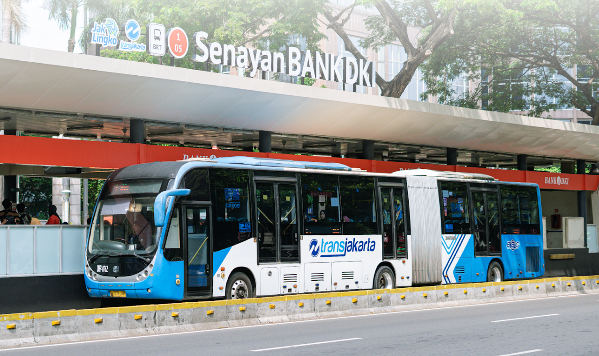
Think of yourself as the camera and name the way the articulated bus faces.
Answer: facing the viewer and to the left of the viewer

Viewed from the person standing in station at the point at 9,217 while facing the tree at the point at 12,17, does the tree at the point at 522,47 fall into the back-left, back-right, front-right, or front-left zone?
front-right

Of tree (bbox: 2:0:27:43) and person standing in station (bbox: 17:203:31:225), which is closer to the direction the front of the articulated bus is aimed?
the person standing in station

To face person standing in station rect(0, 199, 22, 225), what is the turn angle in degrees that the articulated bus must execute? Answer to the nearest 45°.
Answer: approximately 45° to its right

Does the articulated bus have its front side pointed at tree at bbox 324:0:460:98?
no

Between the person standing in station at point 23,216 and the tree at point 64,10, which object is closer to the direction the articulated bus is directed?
the person standing in station

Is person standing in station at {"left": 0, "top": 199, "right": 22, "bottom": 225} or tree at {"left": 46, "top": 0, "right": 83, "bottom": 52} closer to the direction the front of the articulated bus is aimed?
the person standing in station

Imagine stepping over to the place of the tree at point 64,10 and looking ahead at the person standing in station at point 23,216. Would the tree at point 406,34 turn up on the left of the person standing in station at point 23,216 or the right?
left

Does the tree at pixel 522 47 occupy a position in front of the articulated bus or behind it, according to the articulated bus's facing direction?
behind

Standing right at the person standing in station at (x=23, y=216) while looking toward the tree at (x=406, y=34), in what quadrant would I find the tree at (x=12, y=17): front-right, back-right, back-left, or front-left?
front-left

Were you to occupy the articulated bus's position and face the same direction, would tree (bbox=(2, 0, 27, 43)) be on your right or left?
on your right

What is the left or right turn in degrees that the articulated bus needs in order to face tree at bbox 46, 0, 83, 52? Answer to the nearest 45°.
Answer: approximately 90° to its right
